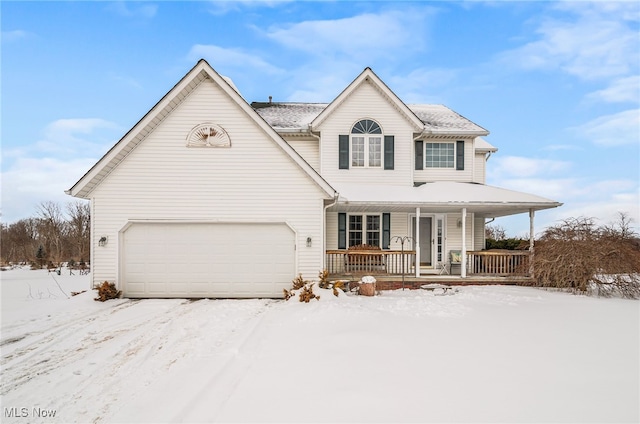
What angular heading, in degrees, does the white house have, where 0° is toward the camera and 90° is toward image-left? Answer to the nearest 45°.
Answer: approximately 0°

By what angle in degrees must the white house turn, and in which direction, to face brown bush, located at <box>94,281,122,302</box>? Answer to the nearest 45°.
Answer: approximately 90° to its right

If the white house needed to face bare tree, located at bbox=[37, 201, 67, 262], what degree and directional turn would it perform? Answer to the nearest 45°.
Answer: approximately 135° to its right

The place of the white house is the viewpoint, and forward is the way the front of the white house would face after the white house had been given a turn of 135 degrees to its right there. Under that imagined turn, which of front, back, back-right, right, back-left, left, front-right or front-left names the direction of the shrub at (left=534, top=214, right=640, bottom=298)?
back-right
